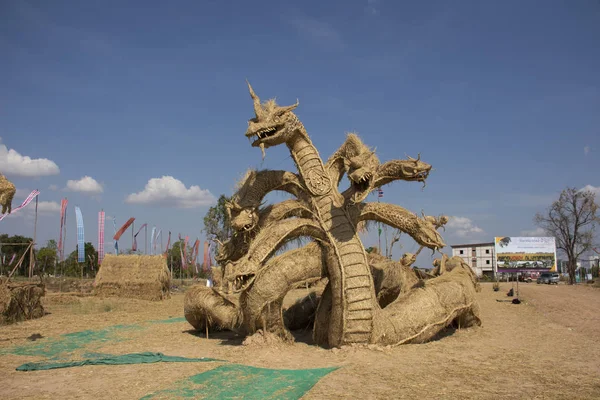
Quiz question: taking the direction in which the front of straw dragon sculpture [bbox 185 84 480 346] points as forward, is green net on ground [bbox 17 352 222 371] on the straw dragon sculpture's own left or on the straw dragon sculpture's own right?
on the straw dragon sculpture's own right

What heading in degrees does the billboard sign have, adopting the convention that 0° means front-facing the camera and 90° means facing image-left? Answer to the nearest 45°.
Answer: approximately 0°

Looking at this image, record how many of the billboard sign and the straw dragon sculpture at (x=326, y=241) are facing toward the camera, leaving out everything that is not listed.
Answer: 2

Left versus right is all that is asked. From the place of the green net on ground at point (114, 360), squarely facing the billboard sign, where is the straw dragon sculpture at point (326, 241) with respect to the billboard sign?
right

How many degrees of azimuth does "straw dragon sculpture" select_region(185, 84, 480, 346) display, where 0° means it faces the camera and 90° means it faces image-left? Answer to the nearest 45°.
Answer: approximately 0°

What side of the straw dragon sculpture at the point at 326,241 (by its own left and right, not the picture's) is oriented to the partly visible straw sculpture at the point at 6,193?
right

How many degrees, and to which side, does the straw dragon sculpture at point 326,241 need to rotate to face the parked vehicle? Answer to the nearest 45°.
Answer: approximately 135° to its left
